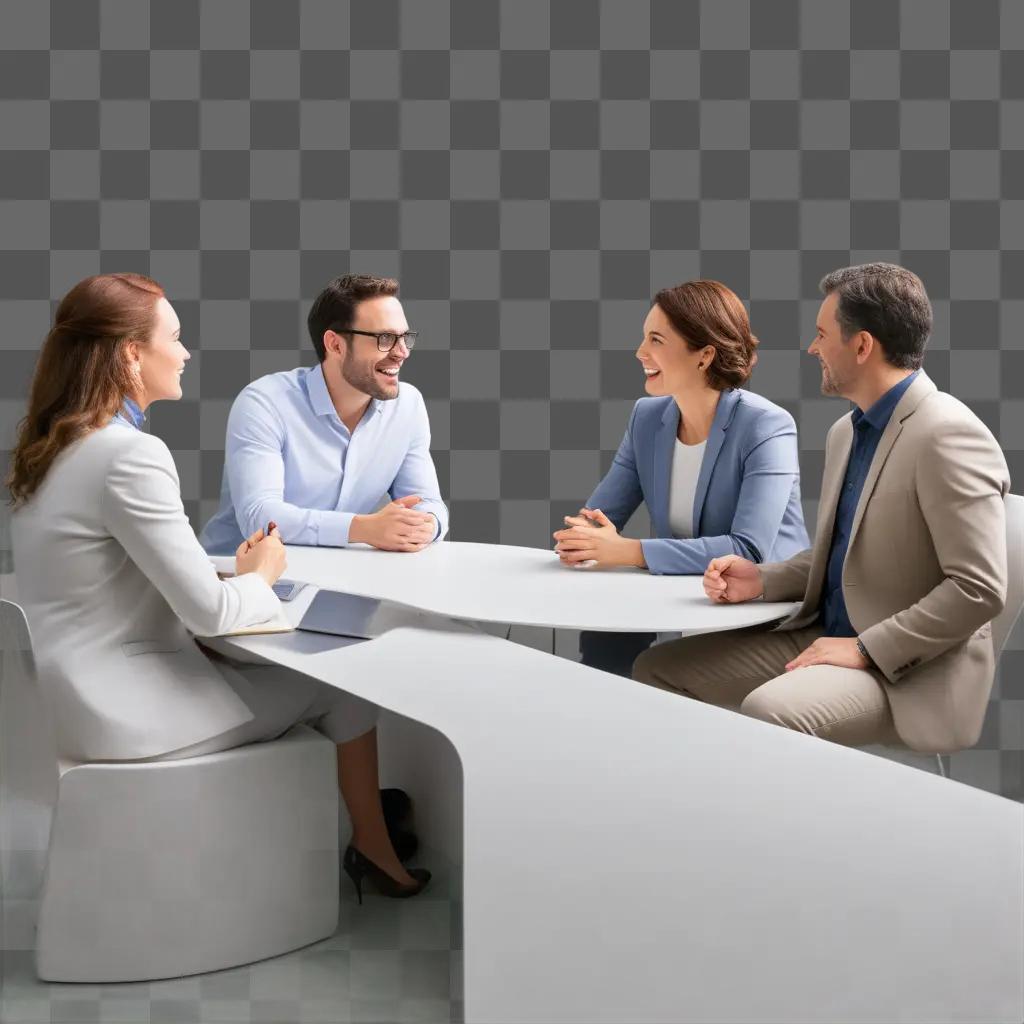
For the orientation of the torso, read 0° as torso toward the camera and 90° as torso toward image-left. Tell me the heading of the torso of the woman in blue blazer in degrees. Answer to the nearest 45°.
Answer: approximately 45°

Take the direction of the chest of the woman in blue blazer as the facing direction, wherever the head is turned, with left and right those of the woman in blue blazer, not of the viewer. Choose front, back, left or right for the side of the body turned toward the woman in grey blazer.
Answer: front

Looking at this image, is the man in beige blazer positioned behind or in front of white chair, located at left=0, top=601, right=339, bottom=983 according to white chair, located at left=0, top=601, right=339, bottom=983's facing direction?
in front

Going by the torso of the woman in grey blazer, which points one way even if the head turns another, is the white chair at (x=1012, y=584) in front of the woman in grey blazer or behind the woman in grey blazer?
in front

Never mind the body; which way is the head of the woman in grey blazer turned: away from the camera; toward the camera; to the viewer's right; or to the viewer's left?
to the viewer's right

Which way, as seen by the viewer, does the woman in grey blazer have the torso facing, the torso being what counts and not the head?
to the viewer's right

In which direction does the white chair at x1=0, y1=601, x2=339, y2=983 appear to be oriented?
to the viewer's right

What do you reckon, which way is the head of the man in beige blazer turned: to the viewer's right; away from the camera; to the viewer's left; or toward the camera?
to the viewer's left

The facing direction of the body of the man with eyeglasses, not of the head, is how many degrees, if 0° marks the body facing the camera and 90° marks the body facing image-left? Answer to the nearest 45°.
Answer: approximately 315°

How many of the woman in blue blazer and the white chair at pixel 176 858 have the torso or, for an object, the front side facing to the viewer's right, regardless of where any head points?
1

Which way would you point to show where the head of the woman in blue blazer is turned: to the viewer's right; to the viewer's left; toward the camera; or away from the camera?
to the viewer's left
